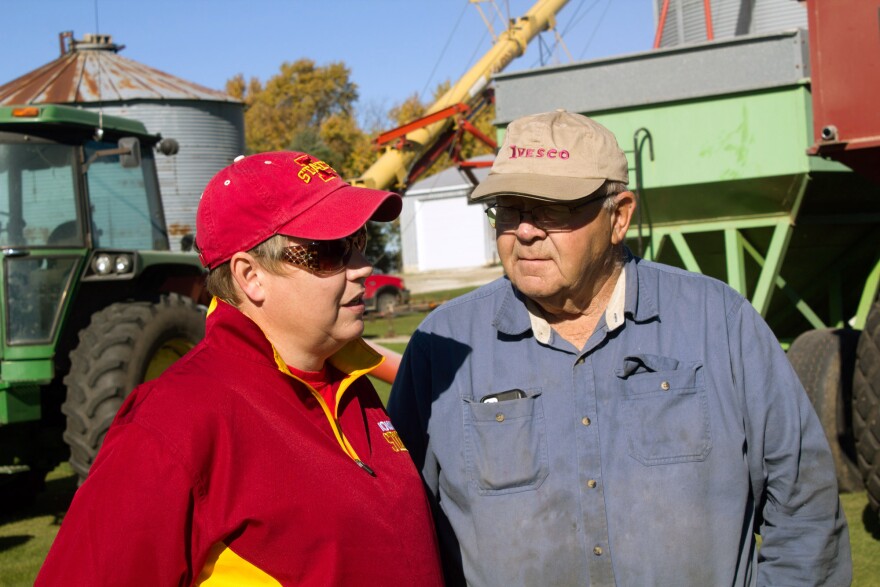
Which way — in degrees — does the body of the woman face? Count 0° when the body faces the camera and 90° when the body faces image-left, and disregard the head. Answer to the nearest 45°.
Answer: approximately 315°

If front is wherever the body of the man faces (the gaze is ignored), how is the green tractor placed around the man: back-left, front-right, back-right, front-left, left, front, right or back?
back-right

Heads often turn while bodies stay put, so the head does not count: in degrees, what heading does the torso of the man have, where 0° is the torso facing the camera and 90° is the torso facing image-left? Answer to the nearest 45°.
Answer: approximately 0°

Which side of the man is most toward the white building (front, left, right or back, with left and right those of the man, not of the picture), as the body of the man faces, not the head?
back

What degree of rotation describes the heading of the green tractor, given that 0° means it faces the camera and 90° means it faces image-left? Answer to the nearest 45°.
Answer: approximately 45°

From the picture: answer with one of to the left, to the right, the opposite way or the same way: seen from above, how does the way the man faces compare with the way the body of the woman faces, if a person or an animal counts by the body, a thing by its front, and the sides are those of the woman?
to the right

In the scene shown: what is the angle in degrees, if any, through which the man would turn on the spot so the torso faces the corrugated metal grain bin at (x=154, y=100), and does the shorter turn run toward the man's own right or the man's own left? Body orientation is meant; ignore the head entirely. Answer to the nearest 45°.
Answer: approximately 135° to the man's own right

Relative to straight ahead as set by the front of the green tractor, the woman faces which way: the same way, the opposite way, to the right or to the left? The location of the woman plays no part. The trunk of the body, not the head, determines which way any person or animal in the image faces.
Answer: to the left

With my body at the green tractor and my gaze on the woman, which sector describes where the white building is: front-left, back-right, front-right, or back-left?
back-left

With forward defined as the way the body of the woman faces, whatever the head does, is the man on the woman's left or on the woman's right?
on the woman's left

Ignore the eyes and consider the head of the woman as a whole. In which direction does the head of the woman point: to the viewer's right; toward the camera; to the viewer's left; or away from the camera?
to the viewer's right
